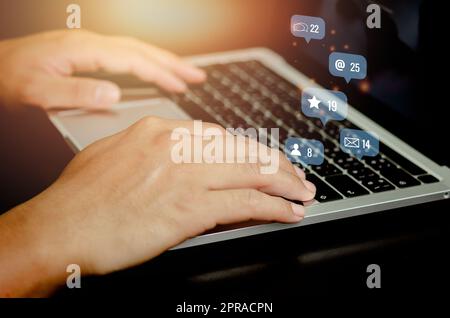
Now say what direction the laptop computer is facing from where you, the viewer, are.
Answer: facing the viewer and to the left of the viewer
